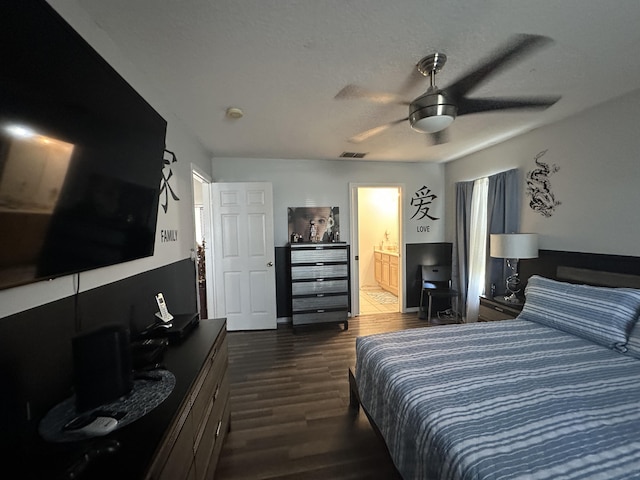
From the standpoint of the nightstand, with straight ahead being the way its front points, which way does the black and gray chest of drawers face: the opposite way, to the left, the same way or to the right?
to the left

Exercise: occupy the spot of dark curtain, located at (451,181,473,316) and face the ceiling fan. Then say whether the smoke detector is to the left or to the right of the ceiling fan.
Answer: right

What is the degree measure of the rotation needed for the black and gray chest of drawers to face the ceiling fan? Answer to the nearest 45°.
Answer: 0° — it already faces it

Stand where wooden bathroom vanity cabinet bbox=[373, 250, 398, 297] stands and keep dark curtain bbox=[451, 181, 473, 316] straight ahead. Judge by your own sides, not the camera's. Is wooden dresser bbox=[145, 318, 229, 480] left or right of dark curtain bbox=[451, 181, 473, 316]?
right

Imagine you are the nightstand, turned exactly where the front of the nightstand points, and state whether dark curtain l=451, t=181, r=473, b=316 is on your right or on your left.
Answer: on your right

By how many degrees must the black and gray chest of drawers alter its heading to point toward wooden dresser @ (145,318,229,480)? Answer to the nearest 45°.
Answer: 0° — it already faces it

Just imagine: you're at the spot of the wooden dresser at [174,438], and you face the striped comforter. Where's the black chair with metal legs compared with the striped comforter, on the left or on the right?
left

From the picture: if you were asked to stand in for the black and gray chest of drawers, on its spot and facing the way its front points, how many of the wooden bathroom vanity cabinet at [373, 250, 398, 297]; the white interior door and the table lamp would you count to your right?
1

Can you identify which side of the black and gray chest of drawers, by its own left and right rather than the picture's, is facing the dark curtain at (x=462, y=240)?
left

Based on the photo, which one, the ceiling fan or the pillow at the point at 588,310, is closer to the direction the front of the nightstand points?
the ceiling fan

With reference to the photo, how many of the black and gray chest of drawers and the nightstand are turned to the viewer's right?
0

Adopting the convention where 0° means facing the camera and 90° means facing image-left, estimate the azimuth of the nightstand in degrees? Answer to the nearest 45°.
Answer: approximately 45°

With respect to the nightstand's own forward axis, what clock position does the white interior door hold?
The white interior door is roughly at 1 o'clock from the nightstand.

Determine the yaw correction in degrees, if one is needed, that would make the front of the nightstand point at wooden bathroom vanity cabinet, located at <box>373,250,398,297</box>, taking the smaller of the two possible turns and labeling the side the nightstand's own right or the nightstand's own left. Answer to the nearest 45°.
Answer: approximately 90° to the nightstand's own right

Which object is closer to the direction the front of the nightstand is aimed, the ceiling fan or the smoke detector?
the smoke detector

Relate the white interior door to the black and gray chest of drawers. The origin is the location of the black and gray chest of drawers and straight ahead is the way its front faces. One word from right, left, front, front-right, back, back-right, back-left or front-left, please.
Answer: right
